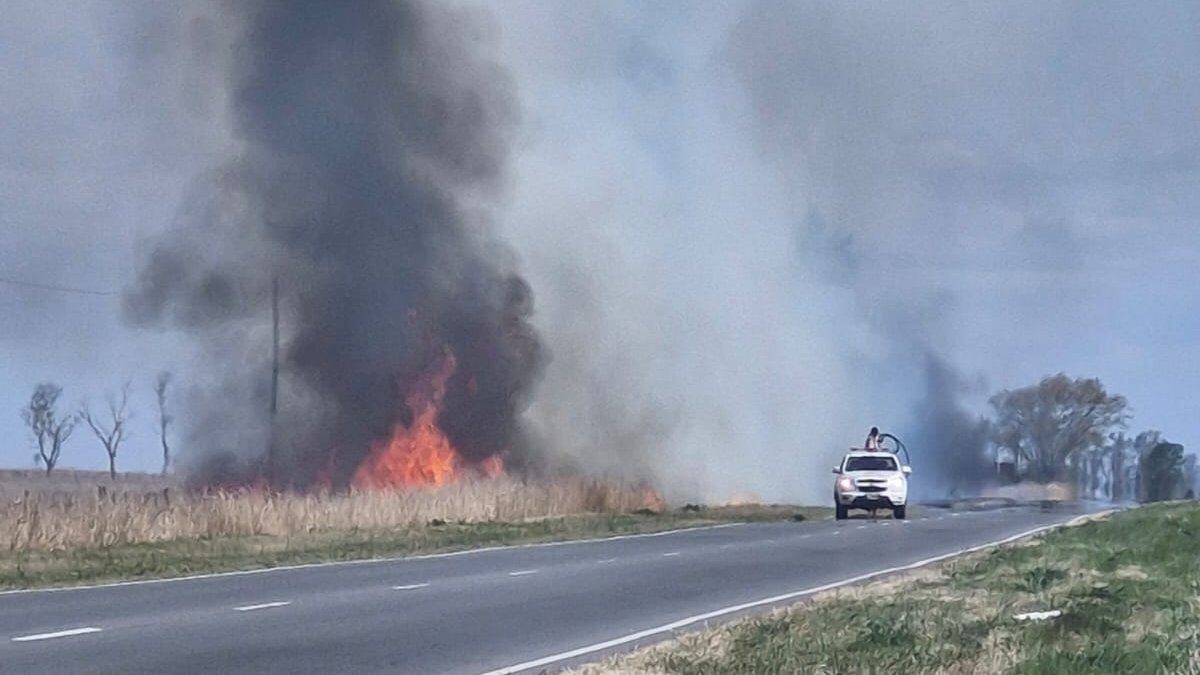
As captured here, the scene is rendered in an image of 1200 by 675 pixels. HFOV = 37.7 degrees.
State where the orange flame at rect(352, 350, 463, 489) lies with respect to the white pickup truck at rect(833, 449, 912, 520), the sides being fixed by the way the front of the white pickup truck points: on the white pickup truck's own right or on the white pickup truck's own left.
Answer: on the white pickup truck's own right

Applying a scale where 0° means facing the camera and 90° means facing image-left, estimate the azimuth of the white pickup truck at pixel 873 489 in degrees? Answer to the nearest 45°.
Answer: approximately 0°

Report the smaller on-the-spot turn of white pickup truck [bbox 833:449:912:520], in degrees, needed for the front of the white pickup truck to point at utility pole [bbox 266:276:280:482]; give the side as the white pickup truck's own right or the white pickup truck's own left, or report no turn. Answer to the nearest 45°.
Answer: approximately 90° to the white pickup truck's own right

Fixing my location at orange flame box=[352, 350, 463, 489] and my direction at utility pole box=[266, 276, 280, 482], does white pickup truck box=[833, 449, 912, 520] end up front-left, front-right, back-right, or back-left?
back-left
